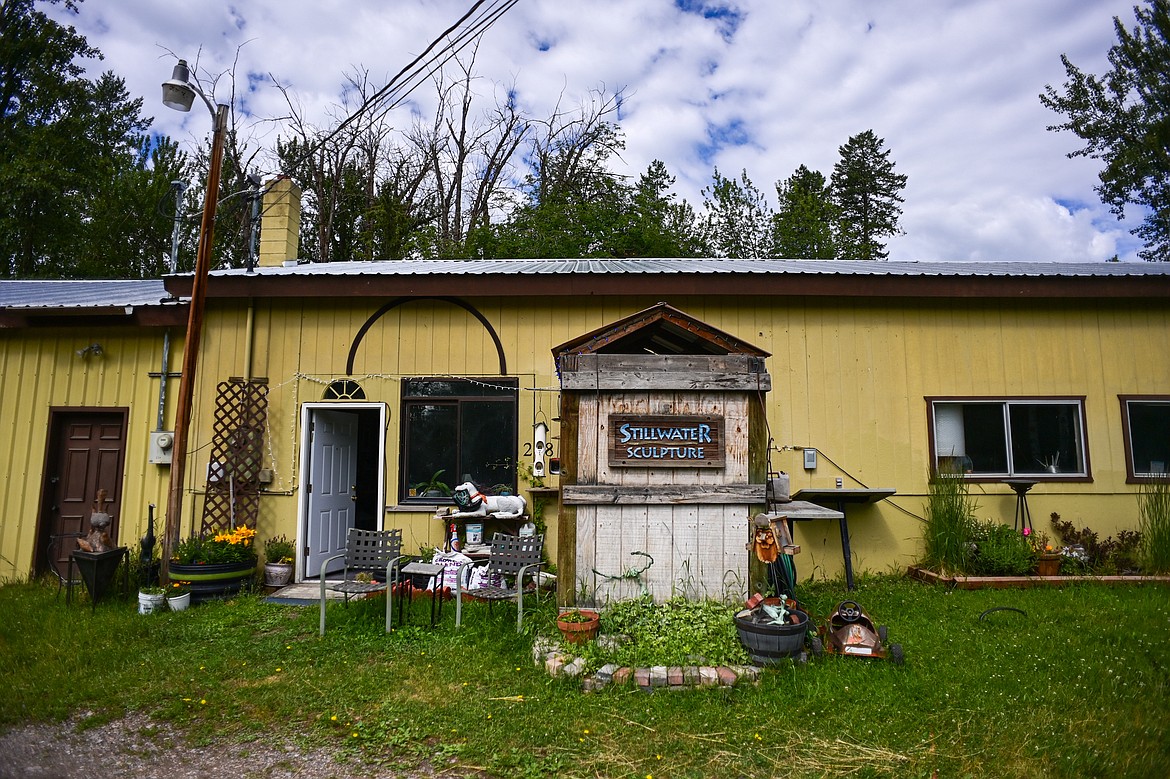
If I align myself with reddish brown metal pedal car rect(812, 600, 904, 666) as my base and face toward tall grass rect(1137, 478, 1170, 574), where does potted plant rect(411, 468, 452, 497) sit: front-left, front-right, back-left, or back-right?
back-left

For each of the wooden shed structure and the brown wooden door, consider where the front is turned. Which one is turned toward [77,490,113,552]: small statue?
the brown wooden door

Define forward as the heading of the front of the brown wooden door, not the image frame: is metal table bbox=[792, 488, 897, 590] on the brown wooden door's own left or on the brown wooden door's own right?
on the brown wooden door's own left

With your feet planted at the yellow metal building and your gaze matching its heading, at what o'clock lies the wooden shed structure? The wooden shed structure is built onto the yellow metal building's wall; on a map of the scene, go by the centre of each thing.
The wooden shed structure is roughly at 12 o'clock from the yellow metal building.

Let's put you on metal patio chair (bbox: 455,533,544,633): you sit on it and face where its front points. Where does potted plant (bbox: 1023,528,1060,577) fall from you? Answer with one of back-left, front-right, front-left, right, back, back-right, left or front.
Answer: back-left

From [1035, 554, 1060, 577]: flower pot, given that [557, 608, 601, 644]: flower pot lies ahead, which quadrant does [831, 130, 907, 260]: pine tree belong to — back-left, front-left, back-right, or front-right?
back-right

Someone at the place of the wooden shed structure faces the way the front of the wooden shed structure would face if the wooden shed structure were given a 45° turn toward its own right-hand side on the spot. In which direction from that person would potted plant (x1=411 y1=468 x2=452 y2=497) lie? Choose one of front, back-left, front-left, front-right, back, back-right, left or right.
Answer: right

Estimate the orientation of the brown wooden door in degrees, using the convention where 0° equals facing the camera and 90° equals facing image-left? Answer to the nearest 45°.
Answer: approximately 0°

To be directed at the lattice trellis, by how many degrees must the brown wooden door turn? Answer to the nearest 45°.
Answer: approximately 45° to its left
